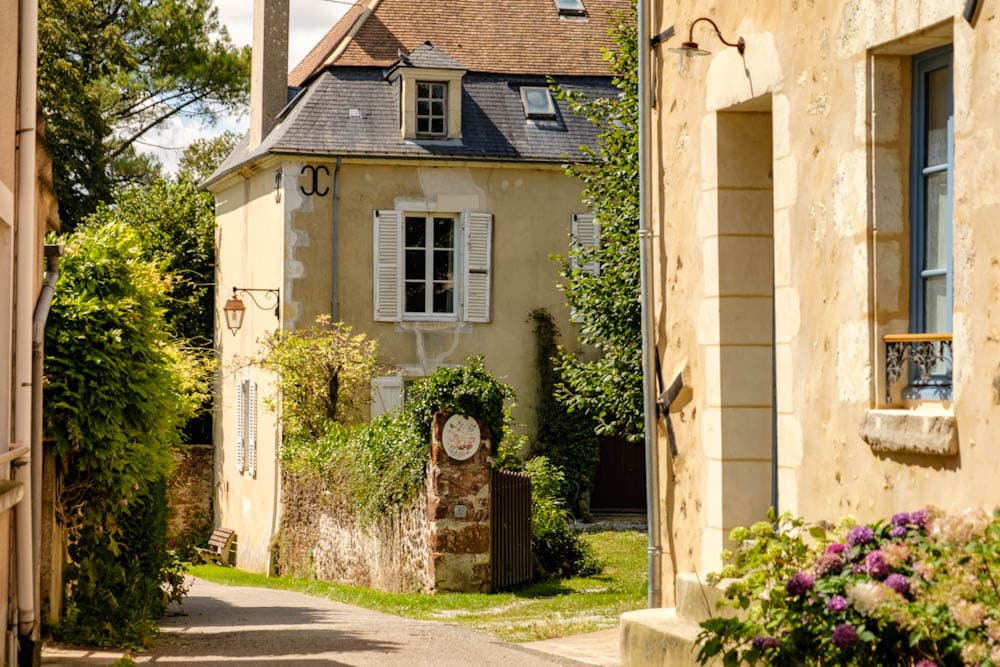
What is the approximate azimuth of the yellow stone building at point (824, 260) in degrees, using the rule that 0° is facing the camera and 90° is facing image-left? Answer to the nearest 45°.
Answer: approximately 45°

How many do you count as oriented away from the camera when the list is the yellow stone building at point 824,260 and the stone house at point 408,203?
0

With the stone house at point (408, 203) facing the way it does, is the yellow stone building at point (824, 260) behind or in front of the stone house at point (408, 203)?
in front

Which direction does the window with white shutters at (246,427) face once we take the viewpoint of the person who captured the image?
facing the viewer and to the left of the viewer

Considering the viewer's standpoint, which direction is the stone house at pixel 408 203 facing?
facing the viewer

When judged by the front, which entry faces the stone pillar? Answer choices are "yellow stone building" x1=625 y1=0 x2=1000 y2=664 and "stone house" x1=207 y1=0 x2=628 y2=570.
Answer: the stone house
